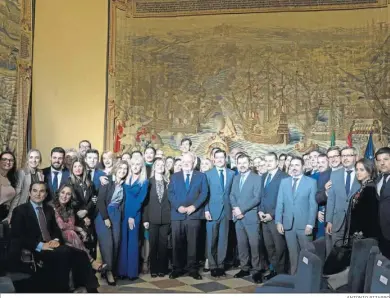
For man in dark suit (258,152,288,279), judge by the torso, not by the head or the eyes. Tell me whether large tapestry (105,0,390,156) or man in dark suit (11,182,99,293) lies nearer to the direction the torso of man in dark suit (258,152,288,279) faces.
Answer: the man in dark suit

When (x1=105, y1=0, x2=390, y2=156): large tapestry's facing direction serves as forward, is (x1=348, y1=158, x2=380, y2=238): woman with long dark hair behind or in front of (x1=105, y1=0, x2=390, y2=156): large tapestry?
in front

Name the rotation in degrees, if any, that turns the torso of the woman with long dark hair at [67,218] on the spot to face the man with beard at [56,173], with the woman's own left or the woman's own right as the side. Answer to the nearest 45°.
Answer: approximately 135° to the woman's own left

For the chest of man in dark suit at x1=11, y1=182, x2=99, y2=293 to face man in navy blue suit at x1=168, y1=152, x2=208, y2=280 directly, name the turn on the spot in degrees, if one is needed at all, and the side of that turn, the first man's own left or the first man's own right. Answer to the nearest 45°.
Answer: approximately 90° to the first man's own left

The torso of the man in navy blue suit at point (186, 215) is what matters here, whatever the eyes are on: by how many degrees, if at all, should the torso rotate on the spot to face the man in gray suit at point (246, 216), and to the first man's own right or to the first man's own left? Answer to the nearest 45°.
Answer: approximately 90° to the first man's own left

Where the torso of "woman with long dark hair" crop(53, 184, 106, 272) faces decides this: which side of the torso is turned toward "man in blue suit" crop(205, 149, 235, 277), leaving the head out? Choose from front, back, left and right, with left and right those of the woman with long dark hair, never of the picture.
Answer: left

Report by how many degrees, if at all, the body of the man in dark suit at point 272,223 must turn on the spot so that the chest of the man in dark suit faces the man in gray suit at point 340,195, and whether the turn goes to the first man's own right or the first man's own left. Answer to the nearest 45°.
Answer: approximately 90° to the first man's own left

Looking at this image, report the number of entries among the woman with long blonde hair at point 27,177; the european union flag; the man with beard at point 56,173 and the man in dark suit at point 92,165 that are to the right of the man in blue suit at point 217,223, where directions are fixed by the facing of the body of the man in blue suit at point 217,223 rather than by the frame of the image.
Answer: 3

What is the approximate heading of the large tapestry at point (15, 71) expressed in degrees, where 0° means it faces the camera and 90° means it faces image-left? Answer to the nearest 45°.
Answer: approximately 315°
